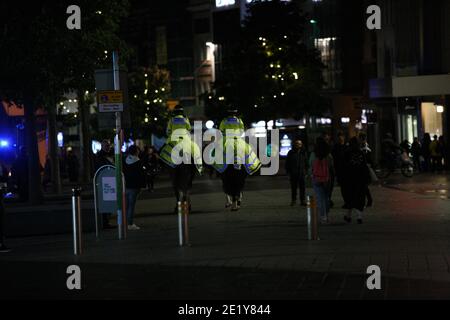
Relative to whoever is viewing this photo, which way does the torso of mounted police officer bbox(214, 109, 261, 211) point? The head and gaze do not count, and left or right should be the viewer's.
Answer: facing away from the viewer

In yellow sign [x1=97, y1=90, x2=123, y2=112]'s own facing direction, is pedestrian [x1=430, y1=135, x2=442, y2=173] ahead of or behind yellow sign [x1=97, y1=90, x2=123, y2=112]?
behind

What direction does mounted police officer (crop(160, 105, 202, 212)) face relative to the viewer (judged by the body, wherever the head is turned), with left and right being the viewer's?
facing away from the viewer

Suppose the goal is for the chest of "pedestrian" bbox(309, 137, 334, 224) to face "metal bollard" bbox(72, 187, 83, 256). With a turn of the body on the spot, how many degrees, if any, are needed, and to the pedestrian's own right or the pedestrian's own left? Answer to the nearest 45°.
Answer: approximately 135° to the pedestrian's own left

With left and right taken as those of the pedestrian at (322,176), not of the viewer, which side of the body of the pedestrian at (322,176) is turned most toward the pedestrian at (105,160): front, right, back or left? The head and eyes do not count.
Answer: left

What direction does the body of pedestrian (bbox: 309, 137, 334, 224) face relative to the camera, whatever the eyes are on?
away from the camera

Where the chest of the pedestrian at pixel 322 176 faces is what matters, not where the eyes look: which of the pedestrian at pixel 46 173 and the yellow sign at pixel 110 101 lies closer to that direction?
the pedestrian

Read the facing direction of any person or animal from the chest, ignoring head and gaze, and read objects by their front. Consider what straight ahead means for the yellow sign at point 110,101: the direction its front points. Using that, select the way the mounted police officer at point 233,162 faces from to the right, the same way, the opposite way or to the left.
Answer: the opposite way

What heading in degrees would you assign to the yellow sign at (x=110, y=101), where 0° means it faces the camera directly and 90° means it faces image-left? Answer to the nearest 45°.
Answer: approximately 0°

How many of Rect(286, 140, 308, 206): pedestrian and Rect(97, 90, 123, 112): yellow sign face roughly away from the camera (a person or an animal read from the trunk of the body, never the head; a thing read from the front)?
0

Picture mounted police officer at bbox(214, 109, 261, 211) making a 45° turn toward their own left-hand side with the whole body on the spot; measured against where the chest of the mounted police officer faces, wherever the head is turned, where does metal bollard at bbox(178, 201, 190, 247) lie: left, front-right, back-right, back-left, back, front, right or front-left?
back-left

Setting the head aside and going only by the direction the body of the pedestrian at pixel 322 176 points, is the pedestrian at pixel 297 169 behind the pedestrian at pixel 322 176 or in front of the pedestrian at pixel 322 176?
in front
